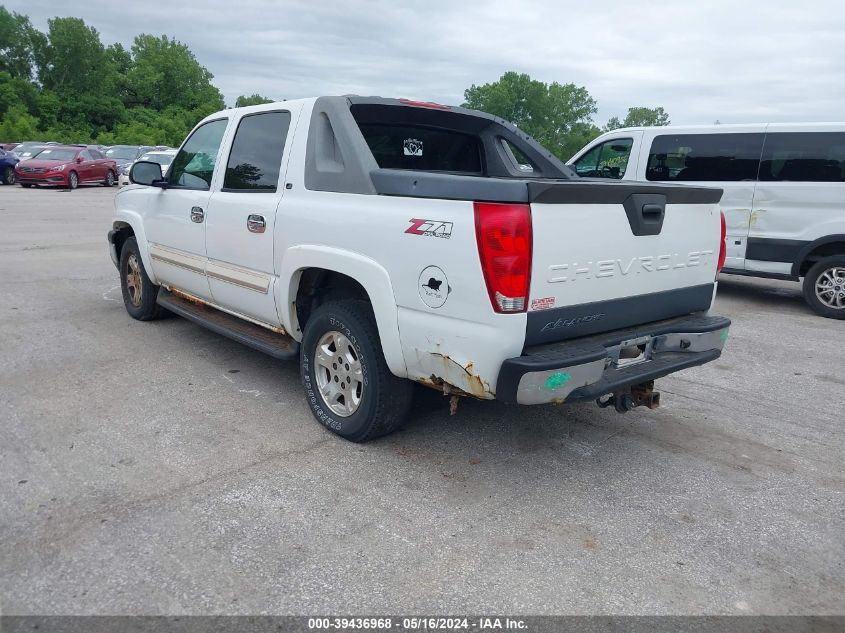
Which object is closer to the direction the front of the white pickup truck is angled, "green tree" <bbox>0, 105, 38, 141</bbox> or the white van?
the green tree

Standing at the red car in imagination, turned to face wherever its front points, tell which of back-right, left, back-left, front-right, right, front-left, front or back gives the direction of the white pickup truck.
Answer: front-left

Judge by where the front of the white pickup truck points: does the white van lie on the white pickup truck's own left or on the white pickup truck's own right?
on the white pickup truck's own right

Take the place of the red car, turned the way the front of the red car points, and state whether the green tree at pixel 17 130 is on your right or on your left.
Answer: on your right

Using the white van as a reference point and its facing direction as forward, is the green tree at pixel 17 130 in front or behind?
in front

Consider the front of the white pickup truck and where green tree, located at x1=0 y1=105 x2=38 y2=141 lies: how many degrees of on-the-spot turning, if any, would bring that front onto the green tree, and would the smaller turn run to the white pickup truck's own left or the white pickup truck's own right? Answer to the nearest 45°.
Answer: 0° — it already faces it

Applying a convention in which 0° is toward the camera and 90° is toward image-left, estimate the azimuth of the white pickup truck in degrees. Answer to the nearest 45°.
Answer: approximately 135°

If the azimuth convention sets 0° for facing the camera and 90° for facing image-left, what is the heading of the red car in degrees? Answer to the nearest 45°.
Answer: approximately 45°

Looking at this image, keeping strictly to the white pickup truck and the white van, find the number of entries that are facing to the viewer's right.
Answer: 0

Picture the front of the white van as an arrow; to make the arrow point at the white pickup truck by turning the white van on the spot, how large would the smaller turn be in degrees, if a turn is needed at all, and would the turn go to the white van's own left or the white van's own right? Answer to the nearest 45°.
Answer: approximately 90° to the white van's own left

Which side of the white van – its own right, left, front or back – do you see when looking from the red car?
front

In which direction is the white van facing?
to the viewer's left
